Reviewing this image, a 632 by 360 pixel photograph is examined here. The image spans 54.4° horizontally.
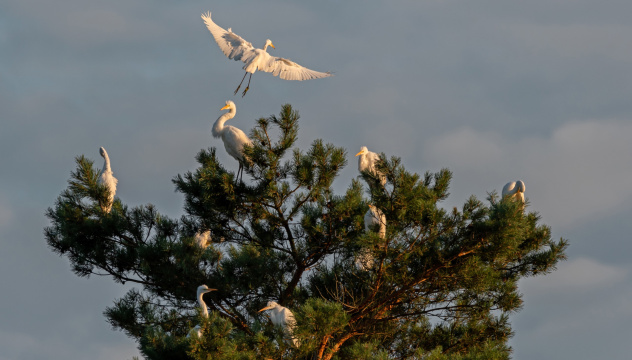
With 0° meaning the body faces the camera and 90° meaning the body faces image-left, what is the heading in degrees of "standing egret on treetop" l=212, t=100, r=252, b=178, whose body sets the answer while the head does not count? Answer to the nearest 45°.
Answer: approximately 90°

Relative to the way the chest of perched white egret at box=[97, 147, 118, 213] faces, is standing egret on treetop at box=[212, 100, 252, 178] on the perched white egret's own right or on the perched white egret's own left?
on the perched white egret's own left

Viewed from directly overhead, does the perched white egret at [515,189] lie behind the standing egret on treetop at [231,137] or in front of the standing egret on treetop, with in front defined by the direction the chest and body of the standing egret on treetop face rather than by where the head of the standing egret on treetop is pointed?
behind

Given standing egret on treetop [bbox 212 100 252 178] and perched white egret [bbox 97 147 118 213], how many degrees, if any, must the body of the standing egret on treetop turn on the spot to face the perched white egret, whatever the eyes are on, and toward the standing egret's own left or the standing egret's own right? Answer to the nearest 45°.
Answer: approximately 45° to the standing egret's own right

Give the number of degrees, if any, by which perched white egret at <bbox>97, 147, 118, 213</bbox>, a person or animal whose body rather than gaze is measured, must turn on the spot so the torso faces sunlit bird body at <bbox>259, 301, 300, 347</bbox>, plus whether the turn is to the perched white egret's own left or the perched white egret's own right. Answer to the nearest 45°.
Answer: approximately 90° to the perched white egret's own left

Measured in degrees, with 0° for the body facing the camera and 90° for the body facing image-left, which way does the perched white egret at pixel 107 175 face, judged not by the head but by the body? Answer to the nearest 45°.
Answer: approximately 45°
